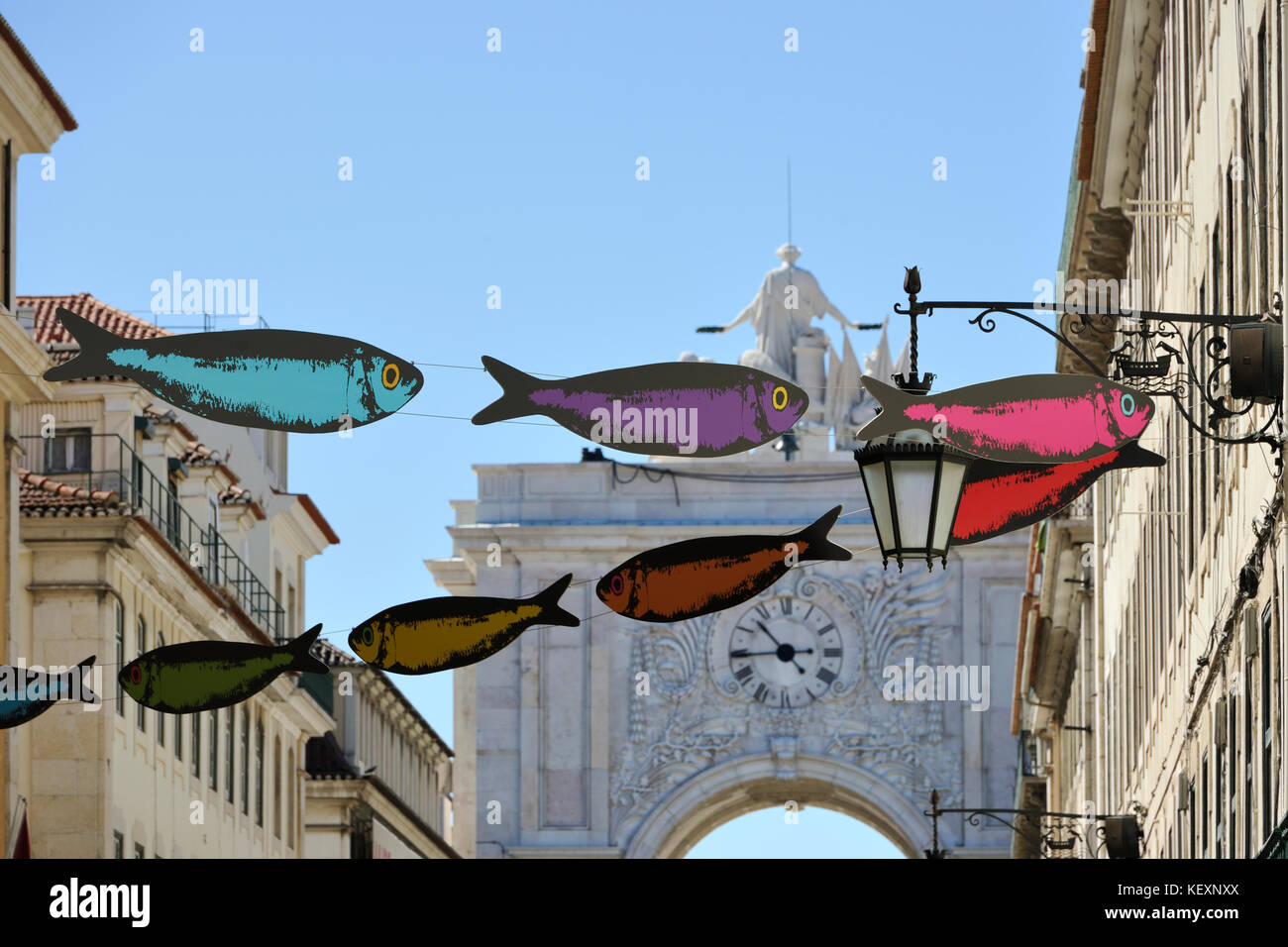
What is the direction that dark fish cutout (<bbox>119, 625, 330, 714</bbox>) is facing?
to the viewer's left

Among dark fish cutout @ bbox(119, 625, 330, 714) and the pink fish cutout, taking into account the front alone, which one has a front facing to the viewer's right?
the pink fish cutout

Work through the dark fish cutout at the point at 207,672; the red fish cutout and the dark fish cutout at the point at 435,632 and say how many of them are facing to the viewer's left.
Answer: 3

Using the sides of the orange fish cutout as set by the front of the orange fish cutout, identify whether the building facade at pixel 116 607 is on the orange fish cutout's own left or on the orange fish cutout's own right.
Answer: on the orange fish cutout's own right

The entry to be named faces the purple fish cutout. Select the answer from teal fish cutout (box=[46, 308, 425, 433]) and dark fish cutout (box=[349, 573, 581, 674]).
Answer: the teal fish cutout

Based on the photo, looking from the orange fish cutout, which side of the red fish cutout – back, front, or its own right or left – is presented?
front

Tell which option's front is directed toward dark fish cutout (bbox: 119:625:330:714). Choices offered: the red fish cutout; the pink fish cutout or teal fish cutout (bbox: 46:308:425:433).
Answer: the red fish cutout

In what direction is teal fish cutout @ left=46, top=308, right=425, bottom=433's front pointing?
to the viewer's right

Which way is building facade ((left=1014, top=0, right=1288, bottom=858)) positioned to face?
to the viewer's left

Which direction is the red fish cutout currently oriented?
to the viewer's left

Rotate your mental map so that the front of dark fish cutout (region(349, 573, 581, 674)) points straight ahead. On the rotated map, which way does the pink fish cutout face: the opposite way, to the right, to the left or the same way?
the opposite way

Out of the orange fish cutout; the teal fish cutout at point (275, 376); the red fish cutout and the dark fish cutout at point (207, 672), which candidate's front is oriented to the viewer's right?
the teal fish cutout
